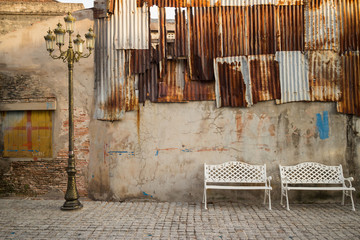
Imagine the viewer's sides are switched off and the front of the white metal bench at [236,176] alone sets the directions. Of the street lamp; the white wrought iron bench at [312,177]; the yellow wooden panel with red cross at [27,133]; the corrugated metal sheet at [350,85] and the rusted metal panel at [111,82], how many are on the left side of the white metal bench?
2

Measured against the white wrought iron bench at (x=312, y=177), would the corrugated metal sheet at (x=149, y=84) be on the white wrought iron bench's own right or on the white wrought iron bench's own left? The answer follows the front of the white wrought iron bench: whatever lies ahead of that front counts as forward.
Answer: on the white wrought iron bench's own right

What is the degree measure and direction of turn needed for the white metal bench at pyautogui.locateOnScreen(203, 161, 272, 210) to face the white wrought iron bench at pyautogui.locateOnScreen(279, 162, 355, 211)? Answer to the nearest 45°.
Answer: approximately 90° to its left

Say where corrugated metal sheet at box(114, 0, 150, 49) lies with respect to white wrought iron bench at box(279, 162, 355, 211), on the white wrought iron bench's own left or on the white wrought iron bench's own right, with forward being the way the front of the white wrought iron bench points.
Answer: on the white wrought iron bench's own right

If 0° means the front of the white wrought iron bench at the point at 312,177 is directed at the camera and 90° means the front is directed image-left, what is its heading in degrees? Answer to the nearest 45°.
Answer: approximately 0°

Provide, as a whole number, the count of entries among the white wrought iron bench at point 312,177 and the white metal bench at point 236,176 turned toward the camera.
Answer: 2
